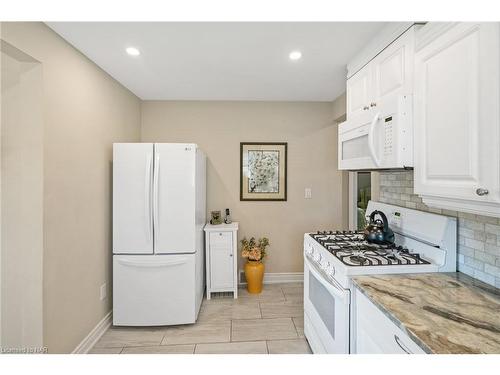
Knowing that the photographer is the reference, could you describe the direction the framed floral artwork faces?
facing the viewer

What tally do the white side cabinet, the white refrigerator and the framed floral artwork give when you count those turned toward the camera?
3

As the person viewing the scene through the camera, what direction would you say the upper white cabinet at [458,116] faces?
facing the viewer and to the left of the viewer

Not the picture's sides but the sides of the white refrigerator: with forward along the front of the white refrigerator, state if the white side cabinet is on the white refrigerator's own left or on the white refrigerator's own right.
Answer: on the white refrigerator's own left

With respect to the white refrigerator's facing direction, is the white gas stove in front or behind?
in front

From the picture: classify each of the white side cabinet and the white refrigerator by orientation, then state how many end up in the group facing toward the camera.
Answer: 2

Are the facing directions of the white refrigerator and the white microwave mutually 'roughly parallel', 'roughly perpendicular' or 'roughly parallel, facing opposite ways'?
roughly perpendicular

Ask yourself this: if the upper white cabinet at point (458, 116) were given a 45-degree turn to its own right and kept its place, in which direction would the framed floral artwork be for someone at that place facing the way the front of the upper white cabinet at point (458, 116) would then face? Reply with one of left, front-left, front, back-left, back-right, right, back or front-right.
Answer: front-right

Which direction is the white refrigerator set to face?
toward the camera

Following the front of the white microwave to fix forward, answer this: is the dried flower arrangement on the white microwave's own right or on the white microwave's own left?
on the white microwave's own right
